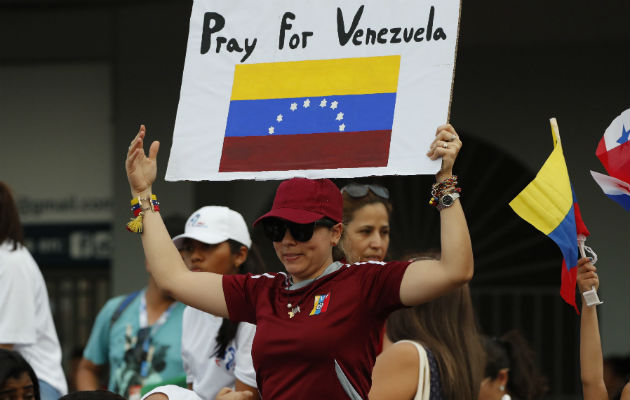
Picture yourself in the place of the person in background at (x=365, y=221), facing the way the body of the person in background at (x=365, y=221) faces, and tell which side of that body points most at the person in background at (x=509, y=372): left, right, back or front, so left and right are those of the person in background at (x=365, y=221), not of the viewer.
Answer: left

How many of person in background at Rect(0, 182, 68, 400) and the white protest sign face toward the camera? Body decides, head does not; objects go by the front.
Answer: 1

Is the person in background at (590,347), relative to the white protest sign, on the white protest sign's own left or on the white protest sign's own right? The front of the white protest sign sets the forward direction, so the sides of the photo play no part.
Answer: on the white protest sign's own left

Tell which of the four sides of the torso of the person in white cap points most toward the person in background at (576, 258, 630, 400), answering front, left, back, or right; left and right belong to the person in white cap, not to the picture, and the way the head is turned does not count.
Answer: left

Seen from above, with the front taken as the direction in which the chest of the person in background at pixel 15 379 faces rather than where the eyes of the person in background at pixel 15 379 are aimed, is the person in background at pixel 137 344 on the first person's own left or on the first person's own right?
on the first person's own left
